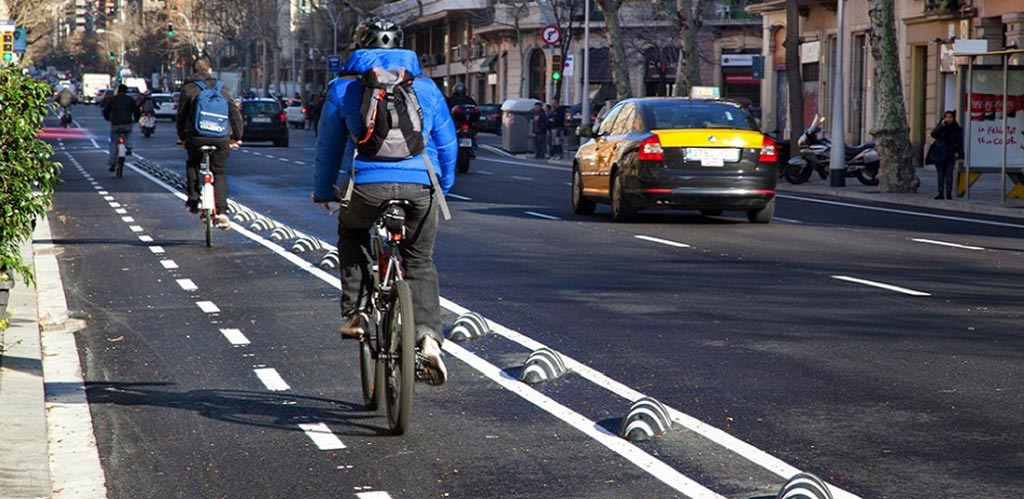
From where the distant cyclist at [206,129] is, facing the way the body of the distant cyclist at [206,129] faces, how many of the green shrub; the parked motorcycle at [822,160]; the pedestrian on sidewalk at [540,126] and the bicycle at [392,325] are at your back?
2

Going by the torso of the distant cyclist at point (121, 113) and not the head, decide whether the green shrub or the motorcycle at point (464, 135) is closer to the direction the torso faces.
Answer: the motorcycle

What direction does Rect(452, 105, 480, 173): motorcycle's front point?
away from the camera

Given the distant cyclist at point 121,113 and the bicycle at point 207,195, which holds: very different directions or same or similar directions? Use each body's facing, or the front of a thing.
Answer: same or similar directions

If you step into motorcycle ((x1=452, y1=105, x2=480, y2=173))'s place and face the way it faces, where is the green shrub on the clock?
The green shrub is roughly at 6 o'clock from the motorcycle.

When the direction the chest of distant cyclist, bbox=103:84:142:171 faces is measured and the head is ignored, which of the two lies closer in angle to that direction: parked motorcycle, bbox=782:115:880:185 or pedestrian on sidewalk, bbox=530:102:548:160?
the pedestrian on sidewalk

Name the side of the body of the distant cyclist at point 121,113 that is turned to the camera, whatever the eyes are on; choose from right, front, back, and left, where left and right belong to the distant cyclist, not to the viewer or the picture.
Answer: back

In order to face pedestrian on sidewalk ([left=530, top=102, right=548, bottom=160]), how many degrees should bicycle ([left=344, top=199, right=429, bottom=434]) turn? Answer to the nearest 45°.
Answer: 0° — it already faces them

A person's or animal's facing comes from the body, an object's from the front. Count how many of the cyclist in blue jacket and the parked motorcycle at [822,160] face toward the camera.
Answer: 0

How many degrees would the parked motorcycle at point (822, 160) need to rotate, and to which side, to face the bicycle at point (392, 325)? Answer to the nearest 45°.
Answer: approximately 90° to its left

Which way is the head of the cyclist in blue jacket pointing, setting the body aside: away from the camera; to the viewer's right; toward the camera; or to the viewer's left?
away from the camera

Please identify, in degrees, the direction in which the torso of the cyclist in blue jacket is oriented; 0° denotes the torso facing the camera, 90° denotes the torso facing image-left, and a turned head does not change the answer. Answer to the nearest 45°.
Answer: approximately 180°

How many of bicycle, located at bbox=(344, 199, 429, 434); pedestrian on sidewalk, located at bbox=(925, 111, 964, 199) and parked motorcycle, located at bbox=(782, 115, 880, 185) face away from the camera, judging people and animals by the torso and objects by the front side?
1

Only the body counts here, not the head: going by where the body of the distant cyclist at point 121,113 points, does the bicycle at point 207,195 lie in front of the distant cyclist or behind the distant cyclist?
behind

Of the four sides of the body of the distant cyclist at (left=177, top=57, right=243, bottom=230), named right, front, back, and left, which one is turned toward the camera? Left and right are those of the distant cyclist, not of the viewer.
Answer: back

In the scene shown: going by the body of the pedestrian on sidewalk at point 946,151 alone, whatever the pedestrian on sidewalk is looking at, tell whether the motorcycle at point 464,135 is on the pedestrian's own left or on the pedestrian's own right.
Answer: on the pedestrian's own right

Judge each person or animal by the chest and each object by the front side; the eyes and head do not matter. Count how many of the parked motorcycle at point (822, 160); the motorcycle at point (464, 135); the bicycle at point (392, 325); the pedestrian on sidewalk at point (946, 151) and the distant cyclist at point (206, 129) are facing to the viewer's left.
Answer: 1

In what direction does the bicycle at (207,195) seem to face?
away from the camera
